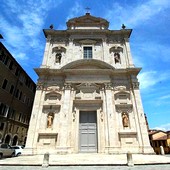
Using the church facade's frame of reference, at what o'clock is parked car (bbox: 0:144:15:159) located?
The parked car is roughly at 3 o'clock from the church facade.

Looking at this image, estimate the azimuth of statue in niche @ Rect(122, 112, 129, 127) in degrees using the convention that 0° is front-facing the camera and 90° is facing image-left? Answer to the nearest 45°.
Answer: approximately 0°

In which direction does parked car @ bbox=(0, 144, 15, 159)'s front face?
to the viewer's right

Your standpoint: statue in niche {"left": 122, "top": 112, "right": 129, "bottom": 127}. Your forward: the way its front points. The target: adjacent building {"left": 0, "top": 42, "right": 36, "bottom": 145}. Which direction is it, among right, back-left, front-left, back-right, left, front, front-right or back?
right

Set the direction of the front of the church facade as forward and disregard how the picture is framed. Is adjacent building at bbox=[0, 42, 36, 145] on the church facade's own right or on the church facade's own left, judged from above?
on the church facade's own right

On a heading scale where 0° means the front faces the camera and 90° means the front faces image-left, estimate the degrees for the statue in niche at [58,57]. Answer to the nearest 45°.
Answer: approximately 0°
